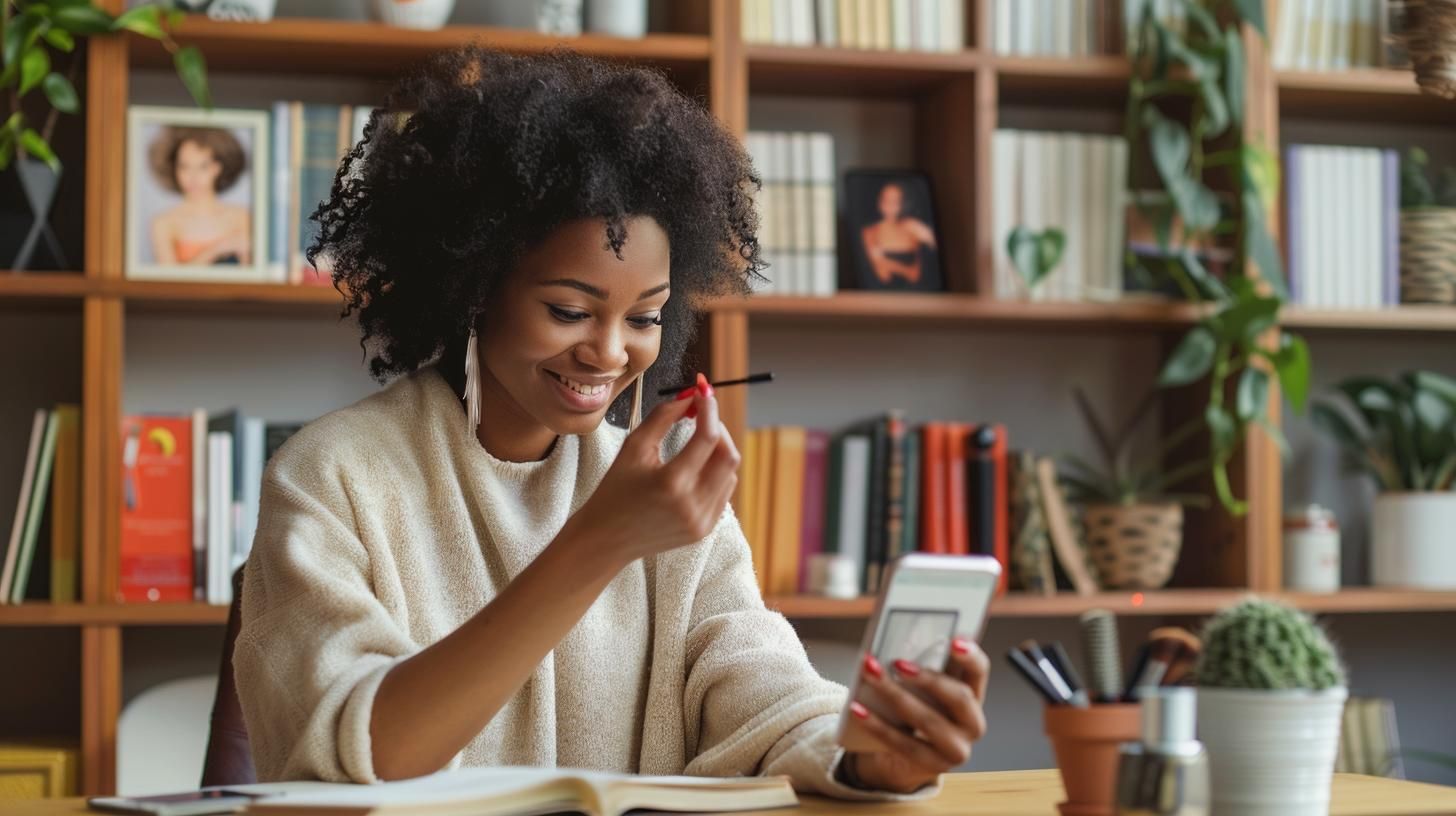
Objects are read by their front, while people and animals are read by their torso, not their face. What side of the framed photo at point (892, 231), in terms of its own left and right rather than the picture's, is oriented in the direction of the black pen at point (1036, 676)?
front

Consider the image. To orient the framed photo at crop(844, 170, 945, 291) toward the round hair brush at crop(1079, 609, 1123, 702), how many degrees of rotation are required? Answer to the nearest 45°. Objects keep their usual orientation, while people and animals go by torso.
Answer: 0° — it already faces it

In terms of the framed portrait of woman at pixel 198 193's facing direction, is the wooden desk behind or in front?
in front

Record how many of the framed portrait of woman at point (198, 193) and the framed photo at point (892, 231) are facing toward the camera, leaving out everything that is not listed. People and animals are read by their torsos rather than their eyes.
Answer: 2

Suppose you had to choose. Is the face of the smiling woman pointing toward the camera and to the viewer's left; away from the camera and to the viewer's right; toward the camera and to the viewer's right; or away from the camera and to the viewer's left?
toward the camera and to the viewer's right

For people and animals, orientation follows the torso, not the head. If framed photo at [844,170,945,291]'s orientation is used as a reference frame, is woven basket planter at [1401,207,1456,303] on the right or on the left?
on its left

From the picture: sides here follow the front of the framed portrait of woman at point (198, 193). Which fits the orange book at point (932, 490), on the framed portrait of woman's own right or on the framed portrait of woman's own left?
on the framed portrait of woman's own left

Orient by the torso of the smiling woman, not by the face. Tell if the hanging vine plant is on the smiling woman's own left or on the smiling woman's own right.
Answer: on the smiling woman's own left

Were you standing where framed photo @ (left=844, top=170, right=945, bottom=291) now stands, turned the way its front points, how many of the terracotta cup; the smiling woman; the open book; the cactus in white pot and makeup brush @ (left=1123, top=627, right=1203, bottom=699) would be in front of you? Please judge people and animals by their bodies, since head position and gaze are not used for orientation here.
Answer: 5

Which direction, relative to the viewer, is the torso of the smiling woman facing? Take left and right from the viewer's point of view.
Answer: facing the viewer and to the right of the viewer

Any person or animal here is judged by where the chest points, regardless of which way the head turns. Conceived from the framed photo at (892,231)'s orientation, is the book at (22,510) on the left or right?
on its right

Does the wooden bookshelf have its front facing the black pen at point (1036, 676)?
yes

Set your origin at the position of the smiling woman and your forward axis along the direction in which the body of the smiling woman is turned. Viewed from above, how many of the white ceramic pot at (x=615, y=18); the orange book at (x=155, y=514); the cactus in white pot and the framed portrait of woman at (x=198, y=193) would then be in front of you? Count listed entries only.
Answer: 1

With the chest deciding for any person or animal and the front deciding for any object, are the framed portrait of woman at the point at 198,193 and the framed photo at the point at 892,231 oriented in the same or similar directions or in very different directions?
same or similar directions

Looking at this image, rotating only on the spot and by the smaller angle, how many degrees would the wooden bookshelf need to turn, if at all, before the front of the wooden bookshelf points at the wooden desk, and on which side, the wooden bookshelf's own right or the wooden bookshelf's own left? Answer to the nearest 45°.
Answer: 0° — it already faces it

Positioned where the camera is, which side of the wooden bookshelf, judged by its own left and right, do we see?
front

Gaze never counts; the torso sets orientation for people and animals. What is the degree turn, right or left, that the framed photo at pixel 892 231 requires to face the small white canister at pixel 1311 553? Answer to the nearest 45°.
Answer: approximately 90° to its left

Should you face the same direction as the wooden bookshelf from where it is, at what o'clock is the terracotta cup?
The terracotta cup is roughly at 12 o'clock from the wooden bookshelf.
